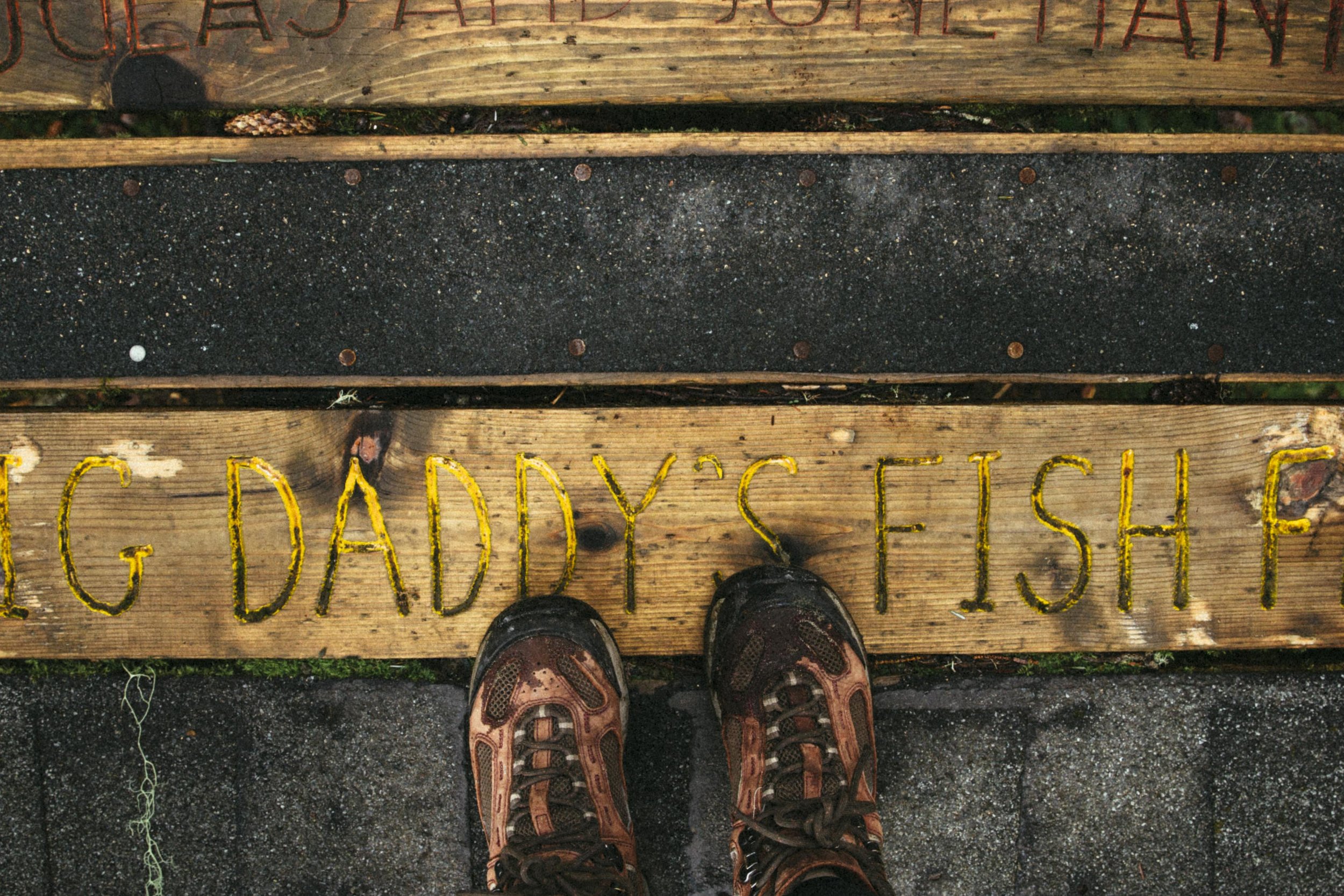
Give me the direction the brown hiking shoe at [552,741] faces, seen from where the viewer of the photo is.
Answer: facing away from the viewer
